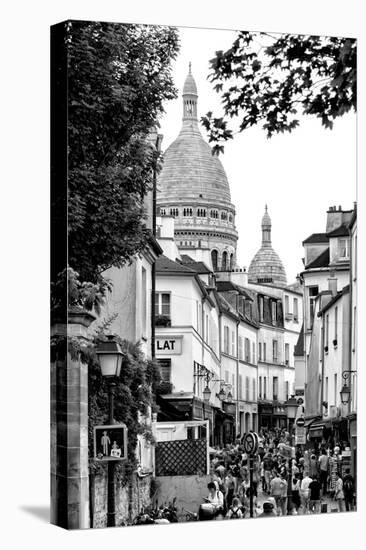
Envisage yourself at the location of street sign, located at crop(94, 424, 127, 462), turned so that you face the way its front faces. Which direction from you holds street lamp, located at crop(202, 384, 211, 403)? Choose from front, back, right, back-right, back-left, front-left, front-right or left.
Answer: back-left

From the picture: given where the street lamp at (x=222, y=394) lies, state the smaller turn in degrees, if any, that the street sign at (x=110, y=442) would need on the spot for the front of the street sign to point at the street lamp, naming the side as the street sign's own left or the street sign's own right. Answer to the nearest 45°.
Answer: approximately 135° to the street sign's own left
